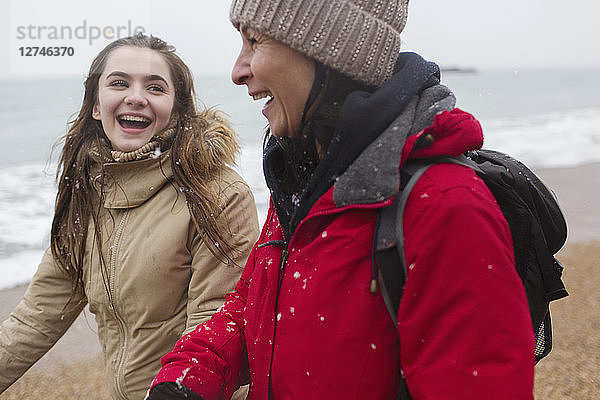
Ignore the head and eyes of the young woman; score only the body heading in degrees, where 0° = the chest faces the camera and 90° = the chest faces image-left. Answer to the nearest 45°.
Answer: approximately 45°

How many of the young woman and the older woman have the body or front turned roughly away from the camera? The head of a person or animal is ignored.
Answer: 0

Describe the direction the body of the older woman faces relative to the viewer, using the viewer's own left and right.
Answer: facing the viewer and to the left of the viewer

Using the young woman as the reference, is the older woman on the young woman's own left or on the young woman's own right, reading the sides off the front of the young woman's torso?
on the young woman's own left

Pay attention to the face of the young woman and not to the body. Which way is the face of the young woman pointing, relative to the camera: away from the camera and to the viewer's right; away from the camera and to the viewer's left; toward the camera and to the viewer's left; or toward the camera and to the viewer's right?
toward the camera and to the viewer's right

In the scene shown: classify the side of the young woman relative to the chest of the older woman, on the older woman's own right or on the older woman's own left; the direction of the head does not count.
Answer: on the older woman's own right

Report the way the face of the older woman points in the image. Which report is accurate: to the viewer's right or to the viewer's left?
to the viewer's left
